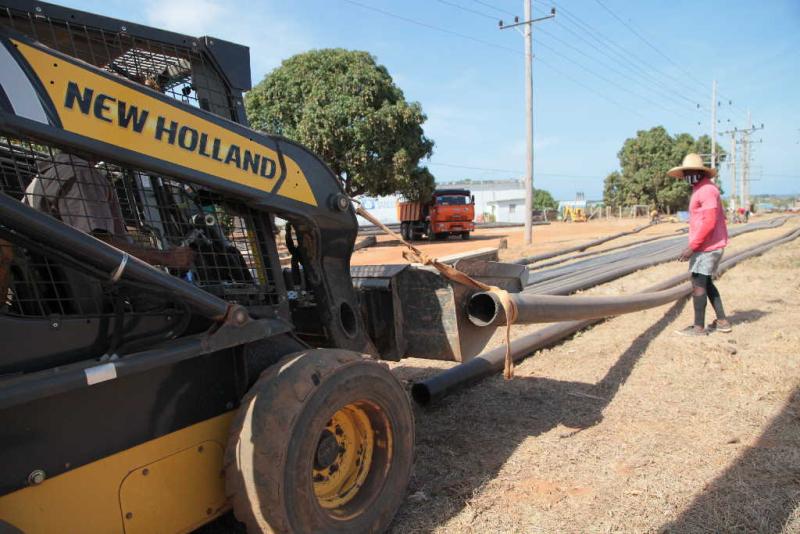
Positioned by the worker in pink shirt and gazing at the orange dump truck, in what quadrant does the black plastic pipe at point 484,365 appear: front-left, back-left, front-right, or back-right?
back-left

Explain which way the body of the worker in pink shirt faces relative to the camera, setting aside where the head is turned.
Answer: to the viewer's left

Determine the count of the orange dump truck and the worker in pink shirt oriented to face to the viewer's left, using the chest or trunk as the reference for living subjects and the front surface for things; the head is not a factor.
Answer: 1

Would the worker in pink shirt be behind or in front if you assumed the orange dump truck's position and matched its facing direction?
in front

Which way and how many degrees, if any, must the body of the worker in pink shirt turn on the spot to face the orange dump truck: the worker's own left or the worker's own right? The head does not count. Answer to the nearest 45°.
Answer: approximately 45° to the worker's own right

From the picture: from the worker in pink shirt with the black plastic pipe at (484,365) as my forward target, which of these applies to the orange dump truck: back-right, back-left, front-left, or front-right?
back-right

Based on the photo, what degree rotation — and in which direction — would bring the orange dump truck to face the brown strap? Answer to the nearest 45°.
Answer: approximately 45° to its right

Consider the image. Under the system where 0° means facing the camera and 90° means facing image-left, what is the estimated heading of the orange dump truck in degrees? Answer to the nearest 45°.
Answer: approximately 315°

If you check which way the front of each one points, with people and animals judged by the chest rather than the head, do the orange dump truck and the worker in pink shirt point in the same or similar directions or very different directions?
very different directions

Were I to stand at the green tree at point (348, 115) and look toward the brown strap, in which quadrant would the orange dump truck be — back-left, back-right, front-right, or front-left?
back-left

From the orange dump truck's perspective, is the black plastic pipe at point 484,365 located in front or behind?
in front
